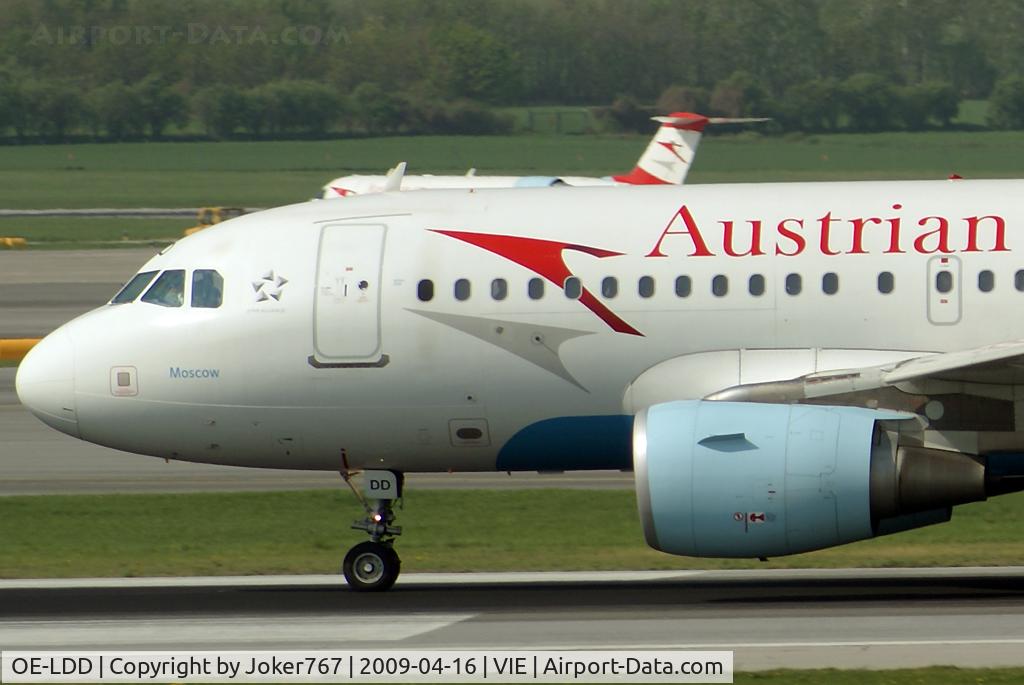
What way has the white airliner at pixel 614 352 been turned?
to the viewer's left
